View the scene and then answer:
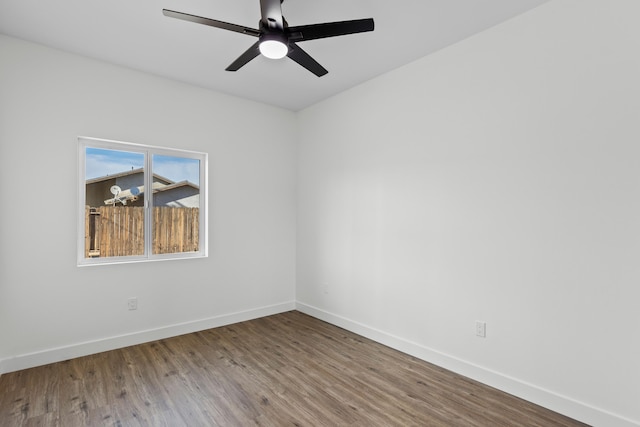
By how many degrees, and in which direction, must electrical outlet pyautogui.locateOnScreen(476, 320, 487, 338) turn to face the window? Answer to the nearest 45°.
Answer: approximately 45° to its right

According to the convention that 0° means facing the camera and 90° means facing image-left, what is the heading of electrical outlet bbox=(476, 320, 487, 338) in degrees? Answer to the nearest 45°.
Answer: approximately 45°
